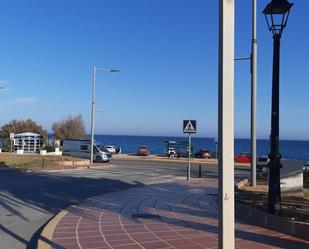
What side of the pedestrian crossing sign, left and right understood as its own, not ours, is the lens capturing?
front

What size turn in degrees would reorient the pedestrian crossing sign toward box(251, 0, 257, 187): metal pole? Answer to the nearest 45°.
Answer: approximately 45° to its left

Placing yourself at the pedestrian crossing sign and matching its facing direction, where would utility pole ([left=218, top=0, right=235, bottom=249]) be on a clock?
The utility pole is roughly at 12 o'clock from the pedestrian crossing sign.

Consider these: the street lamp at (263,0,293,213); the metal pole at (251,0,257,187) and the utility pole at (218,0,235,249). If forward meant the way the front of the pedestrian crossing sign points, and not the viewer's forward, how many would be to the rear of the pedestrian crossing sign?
0

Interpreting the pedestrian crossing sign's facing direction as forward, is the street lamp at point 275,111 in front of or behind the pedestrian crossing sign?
in front
